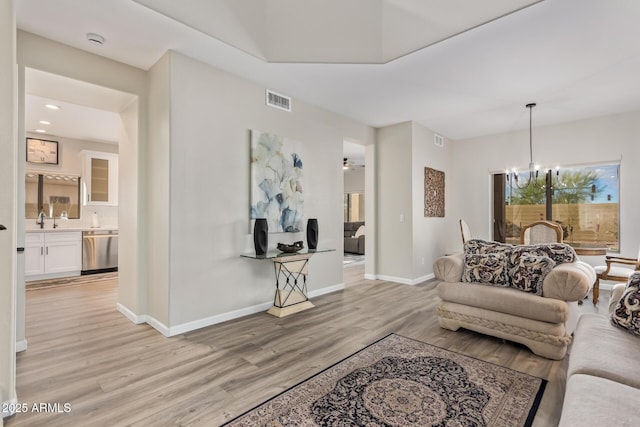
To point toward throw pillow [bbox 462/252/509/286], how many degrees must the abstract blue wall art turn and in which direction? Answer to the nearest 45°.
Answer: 0° — it already faces it

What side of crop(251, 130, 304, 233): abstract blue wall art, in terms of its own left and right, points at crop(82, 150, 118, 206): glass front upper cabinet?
back

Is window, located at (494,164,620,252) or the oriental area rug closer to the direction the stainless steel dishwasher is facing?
the oriental area rug

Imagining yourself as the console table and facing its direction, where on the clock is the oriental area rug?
The oriental area rug is roughly at 1 o'clock from the console table.

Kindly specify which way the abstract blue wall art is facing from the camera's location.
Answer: facing the viewer and to the right of the viewer

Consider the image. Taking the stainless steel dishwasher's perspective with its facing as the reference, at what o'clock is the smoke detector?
The smoke detector is roughly at 12 o'clock from the stainless steel dishwasher.

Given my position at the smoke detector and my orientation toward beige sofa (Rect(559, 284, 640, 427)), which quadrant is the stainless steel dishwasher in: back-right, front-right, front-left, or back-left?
back-left

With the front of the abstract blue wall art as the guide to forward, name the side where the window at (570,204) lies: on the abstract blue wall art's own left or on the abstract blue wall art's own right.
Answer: on the abstract blue wall art's own left

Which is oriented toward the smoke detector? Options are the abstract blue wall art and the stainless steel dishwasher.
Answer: the stainless steel dishwasher

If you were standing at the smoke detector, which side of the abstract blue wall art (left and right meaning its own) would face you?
right

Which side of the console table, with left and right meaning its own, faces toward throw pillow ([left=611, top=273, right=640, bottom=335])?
front
